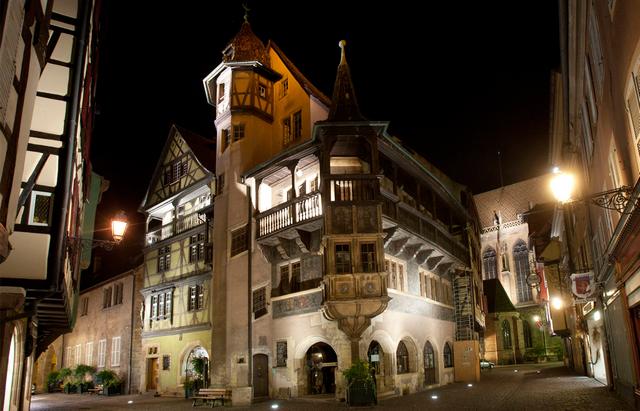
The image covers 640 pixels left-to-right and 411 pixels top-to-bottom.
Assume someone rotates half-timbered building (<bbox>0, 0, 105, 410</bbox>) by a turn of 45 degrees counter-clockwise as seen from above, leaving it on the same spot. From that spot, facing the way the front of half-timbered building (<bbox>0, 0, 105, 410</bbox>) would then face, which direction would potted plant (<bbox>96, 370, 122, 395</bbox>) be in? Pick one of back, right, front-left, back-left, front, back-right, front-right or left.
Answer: front-left

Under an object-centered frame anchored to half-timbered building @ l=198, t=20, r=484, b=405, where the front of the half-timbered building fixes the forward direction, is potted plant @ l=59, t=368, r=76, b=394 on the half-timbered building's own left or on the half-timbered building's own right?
on the half-timbered building's own right

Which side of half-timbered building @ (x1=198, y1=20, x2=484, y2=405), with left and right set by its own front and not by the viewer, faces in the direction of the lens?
front

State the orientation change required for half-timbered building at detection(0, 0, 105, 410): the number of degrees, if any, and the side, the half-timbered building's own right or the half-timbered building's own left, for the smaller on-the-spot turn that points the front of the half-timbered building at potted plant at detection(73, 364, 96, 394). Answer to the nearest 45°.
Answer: approximately 90° to the half-timbered building's own left

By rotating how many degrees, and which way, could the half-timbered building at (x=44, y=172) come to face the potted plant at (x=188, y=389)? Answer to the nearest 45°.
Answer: approximately 90° to its left

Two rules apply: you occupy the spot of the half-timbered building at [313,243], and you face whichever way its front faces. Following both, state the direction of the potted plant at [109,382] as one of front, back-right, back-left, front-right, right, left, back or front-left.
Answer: back-right

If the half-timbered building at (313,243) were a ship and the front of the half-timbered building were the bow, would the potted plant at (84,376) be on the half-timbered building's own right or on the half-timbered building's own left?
on the half-timbered building's own right

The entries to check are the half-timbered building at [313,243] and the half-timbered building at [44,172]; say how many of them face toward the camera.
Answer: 1

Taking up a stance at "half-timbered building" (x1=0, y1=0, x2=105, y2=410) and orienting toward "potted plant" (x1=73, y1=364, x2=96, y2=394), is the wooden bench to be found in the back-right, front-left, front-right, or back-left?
front-right

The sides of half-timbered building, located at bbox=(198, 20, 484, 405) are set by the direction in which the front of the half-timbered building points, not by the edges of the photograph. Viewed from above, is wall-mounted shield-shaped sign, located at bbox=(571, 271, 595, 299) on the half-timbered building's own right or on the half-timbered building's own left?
on the half-timbered building's own left

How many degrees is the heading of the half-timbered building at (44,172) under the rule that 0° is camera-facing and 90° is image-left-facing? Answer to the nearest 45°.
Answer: approximately 270°

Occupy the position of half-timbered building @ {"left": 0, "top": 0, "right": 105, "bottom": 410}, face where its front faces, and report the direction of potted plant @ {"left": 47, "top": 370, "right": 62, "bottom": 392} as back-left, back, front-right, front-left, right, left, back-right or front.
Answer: left
